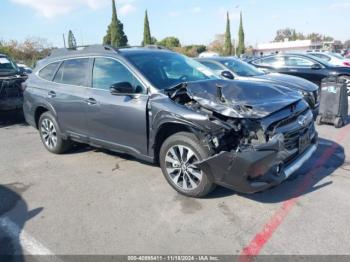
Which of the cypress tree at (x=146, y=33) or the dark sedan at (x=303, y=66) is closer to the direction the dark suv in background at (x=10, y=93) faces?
the dark sedan

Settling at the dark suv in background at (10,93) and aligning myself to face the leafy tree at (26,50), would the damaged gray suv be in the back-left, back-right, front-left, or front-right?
back-right

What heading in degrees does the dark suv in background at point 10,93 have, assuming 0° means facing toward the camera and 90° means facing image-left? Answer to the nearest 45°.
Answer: approximately 315°

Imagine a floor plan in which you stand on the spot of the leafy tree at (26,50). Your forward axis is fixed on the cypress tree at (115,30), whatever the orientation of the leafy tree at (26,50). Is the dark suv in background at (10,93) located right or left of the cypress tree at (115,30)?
right

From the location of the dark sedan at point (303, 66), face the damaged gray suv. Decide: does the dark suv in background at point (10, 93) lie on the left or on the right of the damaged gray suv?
right

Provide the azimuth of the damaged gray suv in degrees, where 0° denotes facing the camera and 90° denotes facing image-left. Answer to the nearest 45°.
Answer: approximately 315°
